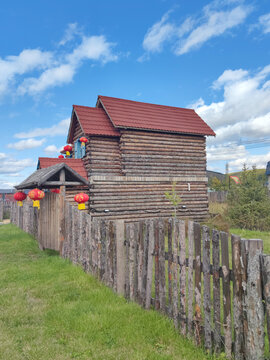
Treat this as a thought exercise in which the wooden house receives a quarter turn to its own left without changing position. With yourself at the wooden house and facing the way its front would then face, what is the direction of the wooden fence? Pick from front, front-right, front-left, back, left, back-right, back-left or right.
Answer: front

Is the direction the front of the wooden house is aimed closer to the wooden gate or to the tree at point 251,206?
the wooden gate

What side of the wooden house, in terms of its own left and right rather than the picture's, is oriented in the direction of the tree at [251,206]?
back

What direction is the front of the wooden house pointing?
to the viewer's left

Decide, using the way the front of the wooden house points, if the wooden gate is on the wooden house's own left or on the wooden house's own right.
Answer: on the wooden house's own left
